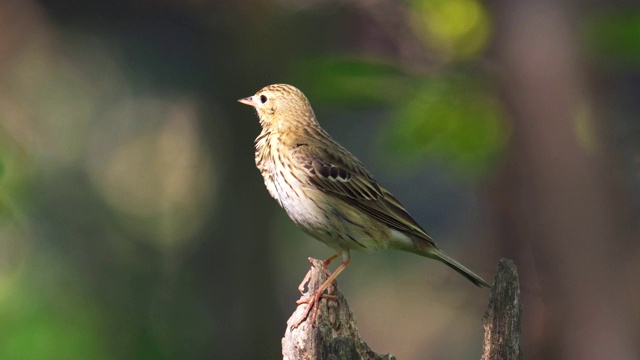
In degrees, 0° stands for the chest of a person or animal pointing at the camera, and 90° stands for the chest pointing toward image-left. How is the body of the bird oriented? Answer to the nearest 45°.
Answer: approximately 90°

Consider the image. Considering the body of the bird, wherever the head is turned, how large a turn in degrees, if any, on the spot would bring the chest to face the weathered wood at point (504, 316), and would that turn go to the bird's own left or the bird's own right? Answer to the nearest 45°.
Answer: approximately 135° to the bird's own left
